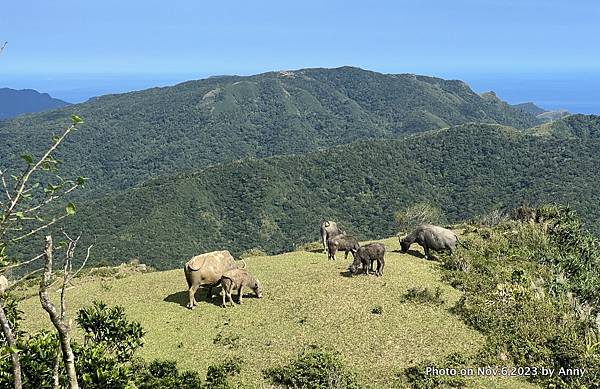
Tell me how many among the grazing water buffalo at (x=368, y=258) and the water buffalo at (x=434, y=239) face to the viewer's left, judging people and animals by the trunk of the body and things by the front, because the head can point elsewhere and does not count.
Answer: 2

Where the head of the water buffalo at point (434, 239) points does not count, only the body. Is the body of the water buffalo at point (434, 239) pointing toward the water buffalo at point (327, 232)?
yes

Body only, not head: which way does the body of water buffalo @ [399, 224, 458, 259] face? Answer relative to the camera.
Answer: to the viewer's left

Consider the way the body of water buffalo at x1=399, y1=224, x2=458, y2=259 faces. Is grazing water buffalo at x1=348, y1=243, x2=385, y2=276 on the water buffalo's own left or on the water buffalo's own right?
on the water buffalo's own left

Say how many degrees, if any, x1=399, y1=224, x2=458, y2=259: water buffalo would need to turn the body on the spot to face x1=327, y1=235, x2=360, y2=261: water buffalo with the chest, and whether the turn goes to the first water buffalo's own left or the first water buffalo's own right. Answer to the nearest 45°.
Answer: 0° — it already faces it

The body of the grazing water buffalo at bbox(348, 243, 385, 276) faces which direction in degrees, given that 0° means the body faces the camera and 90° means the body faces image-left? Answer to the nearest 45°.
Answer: approximately 90°
